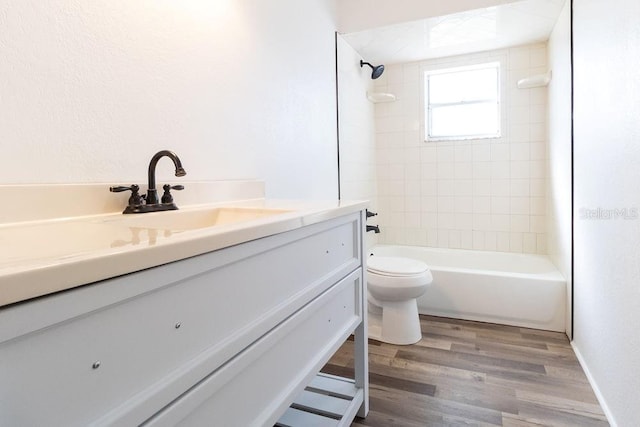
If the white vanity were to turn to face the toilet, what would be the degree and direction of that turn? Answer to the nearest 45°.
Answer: approximately 90° to its left

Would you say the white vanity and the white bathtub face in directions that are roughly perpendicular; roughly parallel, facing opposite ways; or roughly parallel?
roughly perpendicular

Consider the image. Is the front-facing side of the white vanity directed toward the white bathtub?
no

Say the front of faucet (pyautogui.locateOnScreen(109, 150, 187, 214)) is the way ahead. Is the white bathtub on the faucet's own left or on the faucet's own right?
on the faucet's own left

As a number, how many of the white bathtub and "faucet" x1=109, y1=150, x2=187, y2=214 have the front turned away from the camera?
0

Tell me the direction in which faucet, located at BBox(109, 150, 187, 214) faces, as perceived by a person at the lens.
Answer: facing the viewer and to the right of the viewer

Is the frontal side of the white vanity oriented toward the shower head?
no

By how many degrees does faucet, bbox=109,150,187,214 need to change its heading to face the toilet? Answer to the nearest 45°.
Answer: approximately 90° to its left

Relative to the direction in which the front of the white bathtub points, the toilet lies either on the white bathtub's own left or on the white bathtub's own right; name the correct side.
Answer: on the white bathtub's own right

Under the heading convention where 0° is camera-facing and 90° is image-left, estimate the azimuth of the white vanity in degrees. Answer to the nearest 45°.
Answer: approximately 315°

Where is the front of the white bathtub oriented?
toward the camera

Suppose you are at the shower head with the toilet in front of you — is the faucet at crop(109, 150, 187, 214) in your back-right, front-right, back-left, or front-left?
front-right
